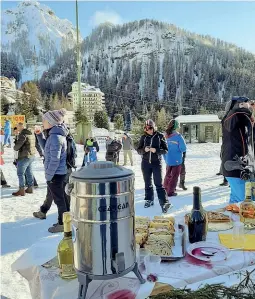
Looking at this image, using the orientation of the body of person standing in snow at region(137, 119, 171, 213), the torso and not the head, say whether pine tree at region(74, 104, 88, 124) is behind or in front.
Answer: behind

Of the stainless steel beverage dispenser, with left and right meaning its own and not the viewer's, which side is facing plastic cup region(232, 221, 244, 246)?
left

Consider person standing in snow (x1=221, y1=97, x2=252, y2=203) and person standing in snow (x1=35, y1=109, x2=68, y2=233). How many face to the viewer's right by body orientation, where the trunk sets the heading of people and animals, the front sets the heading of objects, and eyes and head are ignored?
1

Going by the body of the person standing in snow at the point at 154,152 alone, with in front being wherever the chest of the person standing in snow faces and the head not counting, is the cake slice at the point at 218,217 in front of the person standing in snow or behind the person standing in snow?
in front

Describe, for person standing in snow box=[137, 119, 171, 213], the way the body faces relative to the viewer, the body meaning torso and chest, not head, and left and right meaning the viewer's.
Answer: facing the viewer

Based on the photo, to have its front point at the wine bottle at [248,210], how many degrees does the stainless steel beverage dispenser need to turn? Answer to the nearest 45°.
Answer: approximately 90° to its left

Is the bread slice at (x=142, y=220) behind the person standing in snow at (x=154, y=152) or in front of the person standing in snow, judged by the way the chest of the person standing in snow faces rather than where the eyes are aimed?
in front

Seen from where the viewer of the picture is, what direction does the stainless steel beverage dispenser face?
facing the viewer and to the right of the viewer
